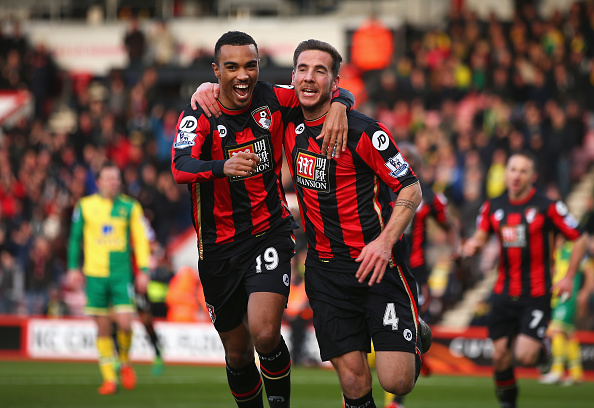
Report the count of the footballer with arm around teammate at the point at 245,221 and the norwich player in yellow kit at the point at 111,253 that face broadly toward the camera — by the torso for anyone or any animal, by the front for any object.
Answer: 2

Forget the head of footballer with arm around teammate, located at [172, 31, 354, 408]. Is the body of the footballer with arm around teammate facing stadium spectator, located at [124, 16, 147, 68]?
no

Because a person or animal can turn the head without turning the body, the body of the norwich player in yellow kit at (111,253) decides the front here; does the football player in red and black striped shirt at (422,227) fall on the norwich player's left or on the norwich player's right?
on the norwich player's left

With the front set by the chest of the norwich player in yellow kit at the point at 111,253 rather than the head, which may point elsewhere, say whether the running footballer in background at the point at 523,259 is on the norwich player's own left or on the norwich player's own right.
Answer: on the norwich player's own left

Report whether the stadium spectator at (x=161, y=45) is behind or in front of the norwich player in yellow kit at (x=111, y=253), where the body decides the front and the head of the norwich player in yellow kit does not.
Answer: behind

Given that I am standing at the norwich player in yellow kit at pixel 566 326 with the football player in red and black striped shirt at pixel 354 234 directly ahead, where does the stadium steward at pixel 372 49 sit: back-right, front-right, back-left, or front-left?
back-right

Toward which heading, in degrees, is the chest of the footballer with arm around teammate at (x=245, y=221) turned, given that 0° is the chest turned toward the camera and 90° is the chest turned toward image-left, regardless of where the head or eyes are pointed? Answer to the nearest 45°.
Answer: approximately 0°

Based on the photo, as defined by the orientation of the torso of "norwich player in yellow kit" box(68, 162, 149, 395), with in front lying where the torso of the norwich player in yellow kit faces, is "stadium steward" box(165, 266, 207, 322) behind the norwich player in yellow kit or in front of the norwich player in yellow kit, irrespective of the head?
behind

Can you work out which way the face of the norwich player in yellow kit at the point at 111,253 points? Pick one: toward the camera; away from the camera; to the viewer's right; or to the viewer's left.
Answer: toward the camera

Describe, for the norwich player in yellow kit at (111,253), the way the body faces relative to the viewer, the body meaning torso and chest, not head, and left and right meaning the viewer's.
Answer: facing the viewer

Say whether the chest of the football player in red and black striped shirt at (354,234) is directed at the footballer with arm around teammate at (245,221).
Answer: no

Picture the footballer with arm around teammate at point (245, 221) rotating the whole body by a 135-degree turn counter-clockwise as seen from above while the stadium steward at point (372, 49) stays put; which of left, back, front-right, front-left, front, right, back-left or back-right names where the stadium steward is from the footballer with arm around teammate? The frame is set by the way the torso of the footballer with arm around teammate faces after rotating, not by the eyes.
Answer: front-left

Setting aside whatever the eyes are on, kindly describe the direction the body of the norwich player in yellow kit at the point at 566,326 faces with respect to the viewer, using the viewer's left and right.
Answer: facing the viewer and to the left of the viewer

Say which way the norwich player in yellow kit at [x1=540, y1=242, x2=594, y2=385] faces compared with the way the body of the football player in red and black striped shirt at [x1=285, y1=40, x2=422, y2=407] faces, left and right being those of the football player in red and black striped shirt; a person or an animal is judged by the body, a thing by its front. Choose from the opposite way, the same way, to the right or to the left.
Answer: the same way

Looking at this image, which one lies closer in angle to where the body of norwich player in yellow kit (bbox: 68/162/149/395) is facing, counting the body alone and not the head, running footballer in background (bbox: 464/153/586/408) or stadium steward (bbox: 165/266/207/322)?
the running footballer in background
